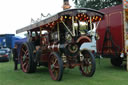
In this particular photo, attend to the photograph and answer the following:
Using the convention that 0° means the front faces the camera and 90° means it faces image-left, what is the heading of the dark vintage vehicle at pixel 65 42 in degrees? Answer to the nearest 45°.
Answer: approximately 315°

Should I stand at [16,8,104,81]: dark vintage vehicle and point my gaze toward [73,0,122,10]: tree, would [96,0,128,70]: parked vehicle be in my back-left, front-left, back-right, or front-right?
front-right

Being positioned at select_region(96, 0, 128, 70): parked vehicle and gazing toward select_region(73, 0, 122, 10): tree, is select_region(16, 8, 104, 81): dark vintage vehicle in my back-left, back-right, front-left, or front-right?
back-left

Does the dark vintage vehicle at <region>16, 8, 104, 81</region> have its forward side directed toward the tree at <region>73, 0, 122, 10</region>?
no

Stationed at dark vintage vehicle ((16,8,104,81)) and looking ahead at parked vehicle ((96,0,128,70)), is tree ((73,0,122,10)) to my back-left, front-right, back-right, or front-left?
front-left
